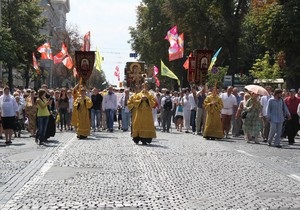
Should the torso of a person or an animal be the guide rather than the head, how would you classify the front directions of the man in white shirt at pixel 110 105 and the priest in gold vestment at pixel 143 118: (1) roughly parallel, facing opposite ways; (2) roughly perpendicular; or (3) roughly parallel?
roughly parallel

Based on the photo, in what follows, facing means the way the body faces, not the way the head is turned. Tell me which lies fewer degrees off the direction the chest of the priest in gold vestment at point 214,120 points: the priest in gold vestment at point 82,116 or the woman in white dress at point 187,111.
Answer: the priest in gold vestment

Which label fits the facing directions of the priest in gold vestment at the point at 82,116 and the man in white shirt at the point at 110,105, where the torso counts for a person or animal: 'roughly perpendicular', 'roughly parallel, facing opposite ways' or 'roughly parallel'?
roughly parallel

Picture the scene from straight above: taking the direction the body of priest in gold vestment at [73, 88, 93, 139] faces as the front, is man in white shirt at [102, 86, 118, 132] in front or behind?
behind

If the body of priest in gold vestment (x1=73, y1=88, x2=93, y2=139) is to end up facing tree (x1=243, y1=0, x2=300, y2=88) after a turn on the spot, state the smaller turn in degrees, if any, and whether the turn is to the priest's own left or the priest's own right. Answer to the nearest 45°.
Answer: approximately 135° to the priest's own left

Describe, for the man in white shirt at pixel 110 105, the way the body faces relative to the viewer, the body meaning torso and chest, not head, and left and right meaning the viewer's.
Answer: facing the viewer

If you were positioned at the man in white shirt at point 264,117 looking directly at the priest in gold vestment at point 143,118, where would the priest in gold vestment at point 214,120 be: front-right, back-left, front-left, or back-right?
front-right

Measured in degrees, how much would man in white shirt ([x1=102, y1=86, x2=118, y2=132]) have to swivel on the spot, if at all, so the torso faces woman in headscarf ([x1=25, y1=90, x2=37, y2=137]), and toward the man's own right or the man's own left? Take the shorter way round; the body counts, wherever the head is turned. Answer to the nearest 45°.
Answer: approximately 45° to the man's own right

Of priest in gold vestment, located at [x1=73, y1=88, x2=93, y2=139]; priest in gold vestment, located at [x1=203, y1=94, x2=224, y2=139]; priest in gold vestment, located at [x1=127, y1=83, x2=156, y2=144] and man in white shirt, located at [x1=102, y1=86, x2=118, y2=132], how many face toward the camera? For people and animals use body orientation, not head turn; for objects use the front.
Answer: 4

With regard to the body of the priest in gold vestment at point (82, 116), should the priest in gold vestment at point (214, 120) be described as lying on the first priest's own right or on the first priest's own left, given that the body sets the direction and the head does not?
on the first priest's own left

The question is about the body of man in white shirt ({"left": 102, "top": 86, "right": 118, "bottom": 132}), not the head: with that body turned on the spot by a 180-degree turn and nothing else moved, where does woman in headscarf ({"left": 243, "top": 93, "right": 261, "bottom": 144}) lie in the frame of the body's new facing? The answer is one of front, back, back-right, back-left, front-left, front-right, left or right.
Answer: back-right

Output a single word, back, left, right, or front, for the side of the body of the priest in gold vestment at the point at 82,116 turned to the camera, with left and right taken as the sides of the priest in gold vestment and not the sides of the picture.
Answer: front

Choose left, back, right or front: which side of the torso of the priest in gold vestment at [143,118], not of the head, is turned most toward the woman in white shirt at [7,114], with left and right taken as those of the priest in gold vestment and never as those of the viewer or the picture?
right
